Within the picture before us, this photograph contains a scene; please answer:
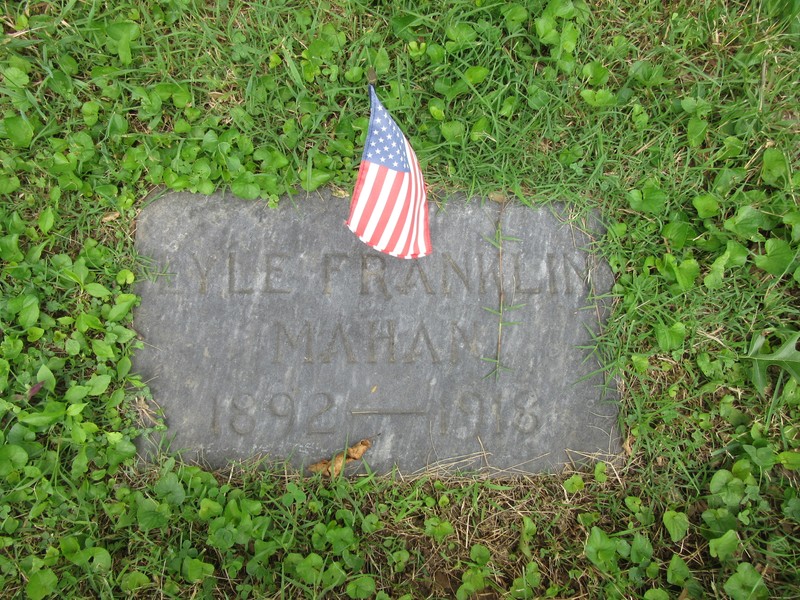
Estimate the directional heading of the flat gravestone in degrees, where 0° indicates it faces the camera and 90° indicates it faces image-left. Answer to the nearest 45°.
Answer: approximately 0°
